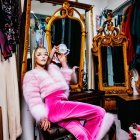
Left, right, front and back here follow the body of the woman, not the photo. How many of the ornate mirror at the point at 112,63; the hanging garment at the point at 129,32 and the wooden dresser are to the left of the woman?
3

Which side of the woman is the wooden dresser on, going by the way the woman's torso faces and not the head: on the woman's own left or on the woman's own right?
on the woman's own left

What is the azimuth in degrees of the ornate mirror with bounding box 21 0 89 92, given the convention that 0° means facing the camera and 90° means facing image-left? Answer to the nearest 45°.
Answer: approximately 0°

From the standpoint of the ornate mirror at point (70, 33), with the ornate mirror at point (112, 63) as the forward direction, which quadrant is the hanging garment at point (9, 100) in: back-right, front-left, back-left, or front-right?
back-right

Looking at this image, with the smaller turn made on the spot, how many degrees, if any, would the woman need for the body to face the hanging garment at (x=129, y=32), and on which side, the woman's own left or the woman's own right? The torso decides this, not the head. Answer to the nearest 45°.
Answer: approximately 90° to the woman's own left

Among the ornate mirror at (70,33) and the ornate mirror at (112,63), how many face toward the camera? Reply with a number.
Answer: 2

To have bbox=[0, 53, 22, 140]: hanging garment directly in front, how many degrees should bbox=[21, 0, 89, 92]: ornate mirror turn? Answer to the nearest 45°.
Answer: approximately 45° to its right

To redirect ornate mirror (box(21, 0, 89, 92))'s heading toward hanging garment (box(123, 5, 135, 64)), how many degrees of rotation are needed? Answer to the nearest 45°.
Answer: approximately 135° to its left
